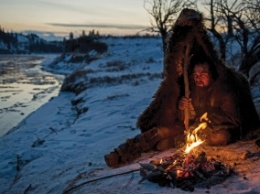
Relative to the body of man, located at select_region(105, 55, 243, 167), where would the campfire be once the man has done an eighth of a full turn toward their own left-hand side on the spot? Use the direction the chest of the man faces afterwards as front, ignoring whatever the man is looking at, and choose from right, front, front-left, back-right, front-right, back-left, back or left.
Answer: front

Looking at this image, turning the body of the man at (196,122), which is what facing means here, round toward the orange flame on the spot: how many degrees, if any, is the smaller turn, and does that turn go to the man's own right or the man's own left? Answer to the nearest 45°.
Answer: approximately 45° to the man's own left
